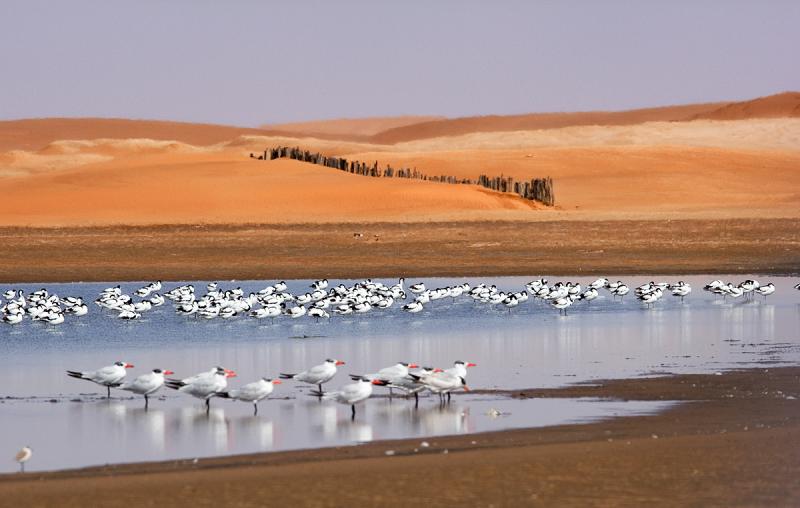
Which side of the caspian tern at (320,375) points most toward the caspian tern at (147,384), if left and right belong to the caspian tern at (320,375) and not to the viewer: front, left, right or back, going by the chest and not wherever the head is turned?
back

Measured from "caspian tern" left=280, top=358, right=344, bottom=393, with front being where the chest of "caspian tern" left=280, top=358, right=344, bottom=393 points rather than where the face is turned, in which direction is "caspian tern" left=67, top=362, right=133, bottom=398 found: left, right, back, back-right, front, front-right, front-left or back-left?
back

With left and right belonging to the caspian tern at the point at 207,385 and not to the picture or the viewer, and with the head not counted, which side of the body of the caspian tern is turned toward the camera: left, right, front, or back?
right

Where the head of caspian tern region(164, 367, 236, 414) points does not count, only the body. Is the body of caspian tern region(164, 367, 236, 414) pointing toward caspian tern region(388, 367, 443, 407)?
yes

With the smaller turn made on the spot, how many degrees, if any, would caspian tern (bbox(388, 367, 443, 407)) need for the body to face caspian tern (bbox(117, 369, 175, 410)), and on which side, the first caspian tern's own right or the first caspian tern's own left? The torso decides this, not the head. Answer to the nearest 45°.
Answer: approximately 180°

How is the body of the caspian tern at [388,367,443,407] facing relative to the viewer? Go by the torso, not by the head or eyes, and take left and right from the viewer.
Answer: facing to the right of the viewer

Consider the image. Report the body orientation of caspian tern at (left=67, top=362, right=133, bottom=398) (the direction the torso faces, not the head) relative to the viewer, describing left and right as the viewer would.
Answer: facing to the right of the viewer

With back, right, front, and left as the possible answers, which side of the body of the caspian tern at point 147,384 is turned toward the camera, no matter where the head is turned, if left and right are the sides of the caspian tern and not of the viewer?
right

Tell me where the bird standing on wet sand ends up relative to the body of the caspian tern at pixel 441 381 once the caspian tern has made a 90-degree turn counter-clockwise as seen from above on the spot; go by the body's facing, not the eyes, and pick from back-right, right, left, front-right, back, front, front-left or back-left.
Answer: back-left

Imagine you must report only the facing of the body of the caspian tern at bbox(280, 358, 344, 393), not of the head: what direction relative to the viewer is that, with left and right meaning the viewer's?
facing to the right of the viewer

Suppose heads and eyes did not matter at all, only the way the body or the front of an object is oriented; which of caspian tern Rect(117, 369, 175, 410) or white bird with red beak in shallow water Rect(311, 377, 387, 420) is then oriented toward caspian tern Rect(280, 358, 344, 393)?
caspian tern Rect(117, 369, 175, 410)

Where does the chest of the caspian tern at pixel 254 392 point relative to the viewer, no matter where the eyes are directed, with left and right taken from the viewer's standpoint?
facing to the right of the viewer
